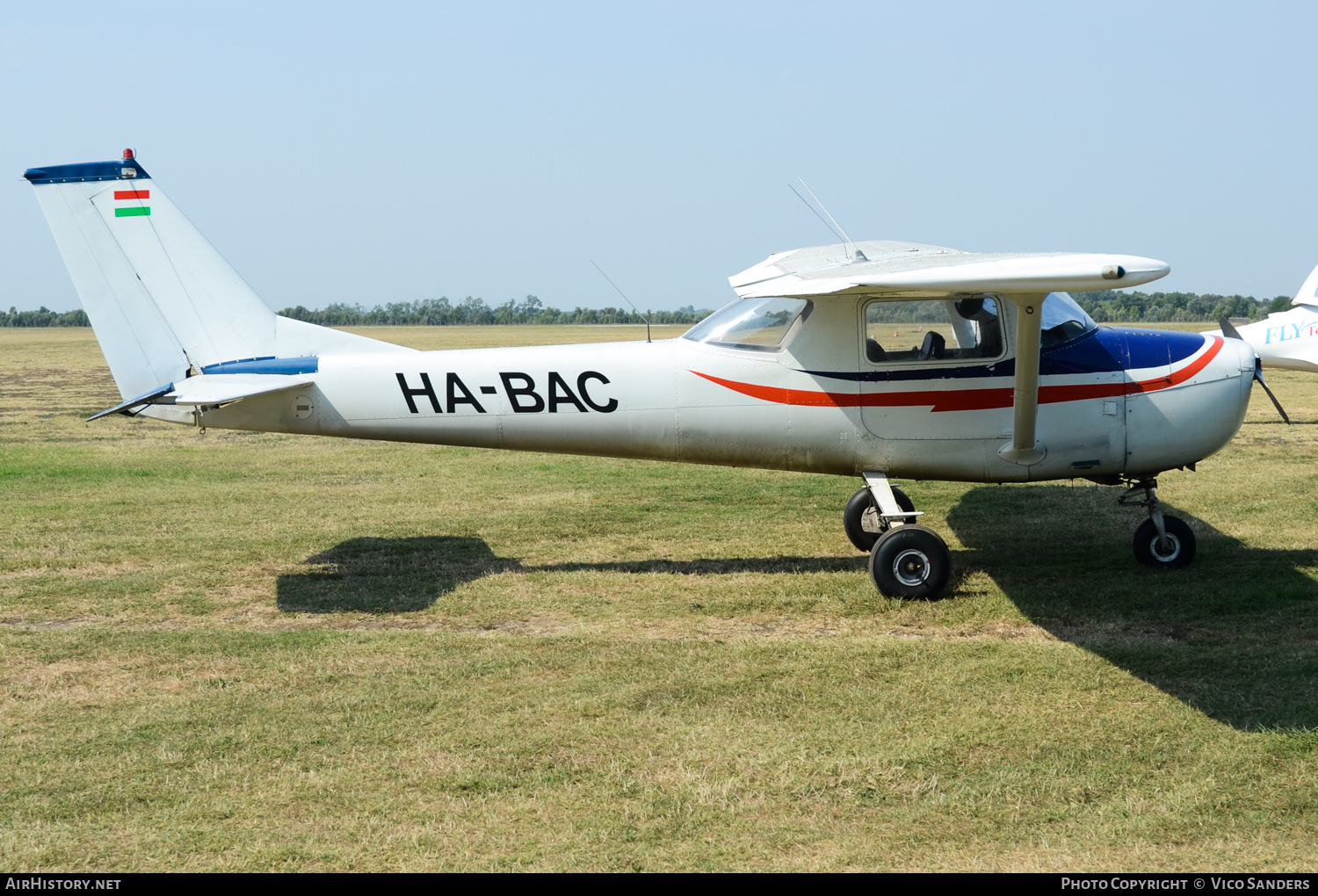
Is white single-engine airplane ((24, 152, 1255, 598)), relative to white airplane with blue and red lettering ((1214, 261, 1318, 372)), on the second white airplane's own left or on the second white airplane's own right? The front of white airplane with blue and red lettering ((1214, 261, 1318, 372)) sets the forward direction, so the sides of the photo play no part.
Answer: on the second white airplane's own left

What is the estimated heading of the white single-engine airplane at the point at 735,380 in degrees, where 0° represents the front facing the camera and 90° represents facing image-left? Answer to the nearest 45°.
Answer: approximately 270°

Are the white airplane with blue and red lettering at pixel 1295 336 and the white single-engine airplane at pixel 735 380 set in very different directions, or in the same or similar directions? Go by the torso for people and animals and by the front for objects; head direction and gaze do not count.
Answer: very different directions

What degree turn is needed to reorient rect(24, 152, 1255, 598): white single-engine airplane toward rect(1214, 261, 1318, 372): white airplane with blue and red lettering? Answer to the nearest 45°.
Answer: approximately 45° to its left

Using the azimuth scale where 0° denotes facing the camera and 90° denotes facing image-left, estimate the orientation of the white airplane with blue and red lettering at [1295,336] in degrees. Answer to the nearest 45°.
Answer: approximately 90°

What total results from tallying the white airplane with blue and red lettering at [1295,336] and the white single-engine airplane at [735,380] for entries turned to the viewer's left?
1
